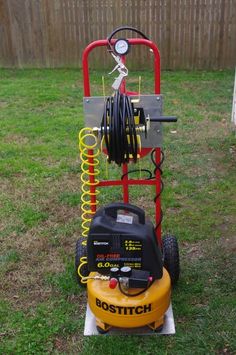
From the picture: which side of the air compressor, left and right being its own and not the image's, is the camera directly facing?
front
